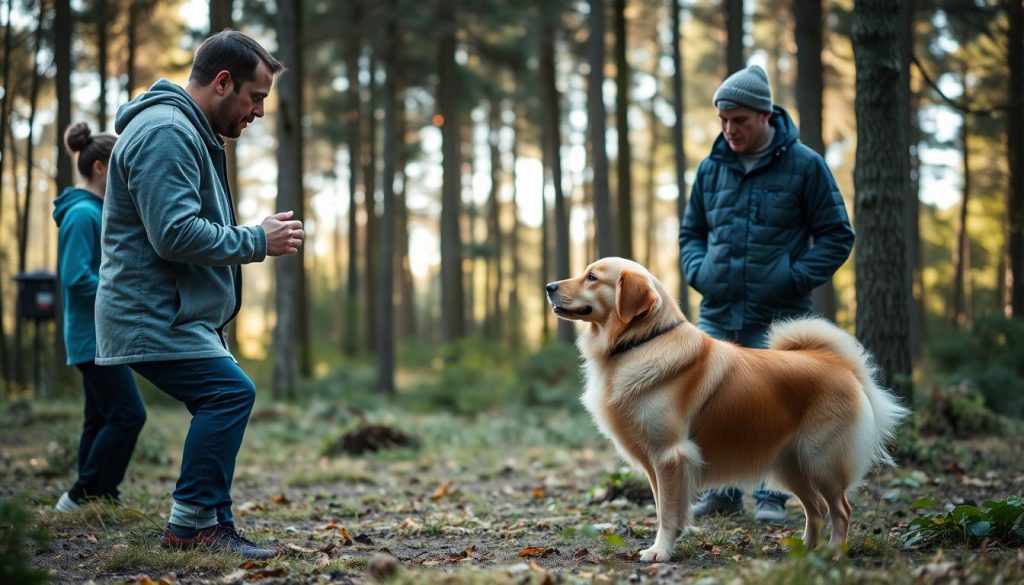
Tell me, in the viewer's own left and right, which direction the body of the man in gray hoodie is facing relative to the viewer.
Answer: facing to the right of the viewer

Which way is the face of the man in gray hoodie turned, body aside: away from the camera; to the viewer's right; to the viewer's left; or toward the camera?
to the viewer's right

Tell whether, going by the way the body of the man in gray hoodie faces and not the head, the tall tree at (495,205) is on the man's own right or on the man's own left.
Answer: on the man's own left

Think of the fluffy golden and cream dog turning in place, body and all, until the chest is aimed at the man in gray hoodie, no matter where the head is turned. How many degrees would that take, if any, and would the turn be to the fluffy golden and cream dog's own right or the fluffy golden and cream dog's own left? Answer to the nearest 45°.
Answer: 0° — it already faces them

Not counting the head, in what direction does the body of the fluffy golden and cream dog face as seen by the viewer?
to the viewer's left

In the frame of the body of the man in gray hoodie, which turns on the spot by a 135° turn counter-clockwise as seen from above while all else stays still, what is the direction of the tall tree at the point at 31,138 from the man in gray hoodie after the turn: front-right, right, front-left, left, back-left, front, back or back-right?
front-right

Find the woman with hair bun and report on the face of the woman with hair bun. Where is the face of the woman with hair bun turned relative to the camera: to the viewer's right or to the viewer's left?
to the viewer's right

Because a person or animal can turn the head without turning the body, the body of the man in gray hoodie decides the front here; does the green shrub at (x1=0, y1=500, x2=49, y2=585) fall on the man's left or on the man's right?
on the man's right

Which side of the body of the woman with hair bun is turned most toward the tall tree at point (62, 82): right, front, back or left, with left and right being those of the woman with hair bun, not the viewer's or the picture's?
left
